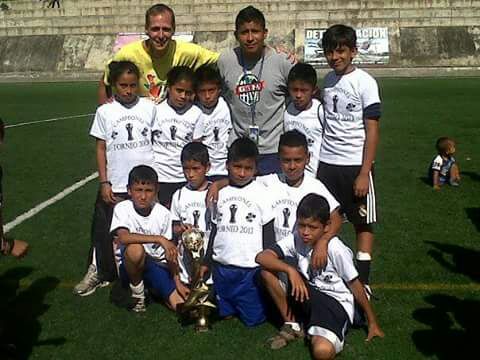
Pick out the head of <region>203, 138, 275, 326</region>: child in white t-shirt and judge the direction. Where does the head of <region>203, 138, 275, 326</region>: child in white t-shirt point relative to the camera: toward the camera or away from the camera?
toward the camera

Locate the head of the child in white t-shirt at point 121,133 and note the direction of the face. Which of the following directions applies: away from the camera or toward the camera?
toward the camera

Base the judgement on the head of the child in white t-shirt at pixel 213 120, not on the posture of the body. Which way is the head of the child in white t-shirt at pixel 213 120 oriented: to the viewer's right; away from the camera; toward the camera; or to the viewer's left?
toward the camera

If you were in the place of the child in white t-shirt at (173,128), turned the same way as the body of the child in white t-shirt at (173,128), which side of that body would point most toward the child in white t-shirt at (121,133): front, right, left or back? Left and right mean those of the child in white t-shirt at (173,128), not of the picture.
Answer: right

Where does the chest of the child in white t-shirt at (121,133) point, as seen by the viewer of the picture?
toward the camera

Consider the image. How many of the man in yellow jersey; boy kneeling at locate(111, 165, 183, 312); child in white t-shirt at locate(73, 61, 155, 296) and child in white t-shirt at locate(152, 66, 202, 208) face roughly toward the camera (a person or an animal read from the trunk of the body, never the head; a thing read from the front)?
4

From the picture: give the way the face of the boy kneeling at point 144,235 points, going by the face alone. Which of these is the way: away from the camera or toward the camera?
toward the camera

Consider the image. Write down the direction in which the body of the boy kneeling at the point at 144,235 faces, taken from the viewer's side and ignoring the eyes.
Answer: toward the camera

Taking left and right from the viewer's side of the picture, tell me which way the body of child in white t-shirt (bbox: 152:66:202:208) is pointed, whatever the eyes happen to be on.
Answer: facing the viewer

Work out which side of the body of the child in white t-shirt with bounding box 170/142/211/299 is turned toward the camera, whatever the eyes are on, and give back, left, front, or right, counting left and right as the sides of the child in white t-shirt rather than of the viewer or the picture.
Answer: front

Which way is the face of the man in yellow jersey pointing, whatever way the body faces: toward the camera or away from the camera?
toward the camera
